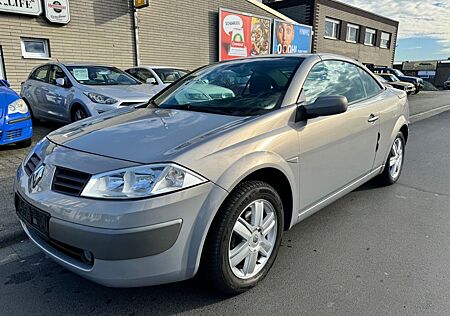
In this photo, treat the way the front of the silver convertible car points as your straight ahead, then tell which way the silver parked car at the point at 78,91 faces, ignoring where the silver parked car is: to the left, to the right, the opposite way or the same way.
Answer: to the left

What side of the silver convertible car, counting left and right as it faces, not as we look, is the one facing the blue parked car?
right

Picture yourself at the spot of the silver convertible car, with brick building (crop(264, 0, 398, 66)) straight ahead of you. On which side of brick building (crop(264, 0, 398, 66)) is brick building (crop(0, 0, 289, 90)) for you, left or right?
left

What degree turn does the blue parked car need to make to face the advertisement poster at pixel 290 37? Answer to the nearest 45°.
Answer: approximately 90° to its left

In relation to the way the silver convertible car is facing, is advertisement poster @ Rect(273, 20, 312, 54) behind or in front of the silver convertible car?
behind

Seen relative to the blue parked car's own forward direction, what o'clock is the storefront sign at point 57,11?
The storefront sign is roughly at 8 o'clock from the blue parked car.

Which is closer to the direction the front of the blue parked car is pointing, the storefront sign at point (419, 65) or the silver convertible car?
the silver convertible car

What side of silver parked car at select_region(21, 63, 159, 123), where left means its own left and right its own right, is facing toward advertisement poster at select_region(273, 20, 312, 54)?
left

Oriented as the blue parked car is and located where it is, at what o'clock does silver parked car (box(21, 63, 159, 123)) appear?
The silver parked car is roughly at 9 o'clock from the blue parked car.

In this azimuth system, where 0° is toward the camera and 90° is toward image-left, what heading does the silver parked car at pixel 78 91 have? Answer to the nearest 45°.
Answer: approximately 315°
